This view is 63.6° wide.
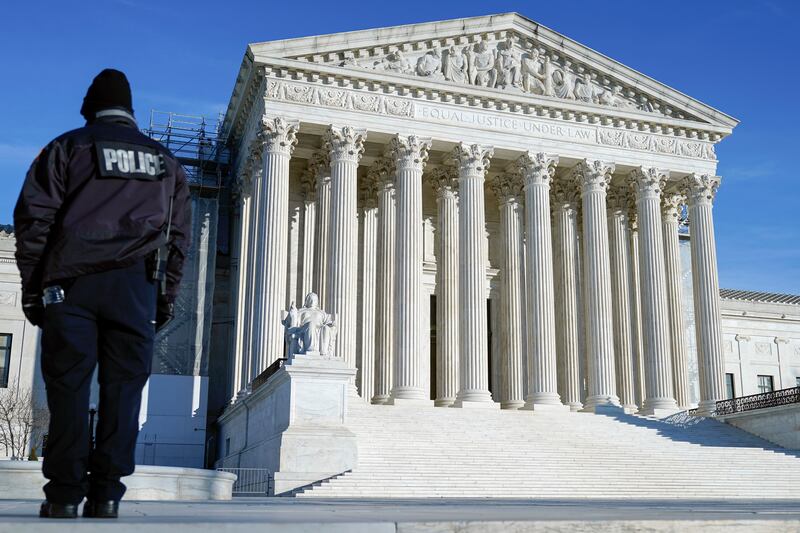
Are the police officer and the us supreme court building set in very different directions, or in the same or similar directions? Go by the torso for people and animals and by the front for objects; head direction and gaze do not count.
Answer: very different directions

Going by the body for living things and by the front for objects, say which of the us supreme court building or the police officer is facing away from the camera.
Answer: the police officer

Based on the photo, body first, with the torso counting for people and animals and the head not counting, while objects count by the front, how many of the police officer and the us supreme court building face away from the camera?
1

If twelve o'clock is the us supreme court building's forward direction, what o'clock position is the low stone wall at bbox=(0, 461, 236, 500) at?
The low stone wall is roughly at 2 o'clock from the us supreme court building.

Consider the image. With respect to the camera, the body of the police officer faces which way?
away from the camera

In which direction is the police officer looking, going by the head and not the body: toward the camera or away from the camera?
away from the camera

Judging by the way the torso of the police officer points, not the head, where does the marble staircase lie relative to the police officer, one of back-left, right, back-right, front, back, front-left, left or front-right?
front-right

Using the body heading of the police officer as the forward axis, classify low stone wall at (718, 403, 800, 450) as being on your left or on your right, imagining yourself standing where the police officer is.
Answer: on your right
